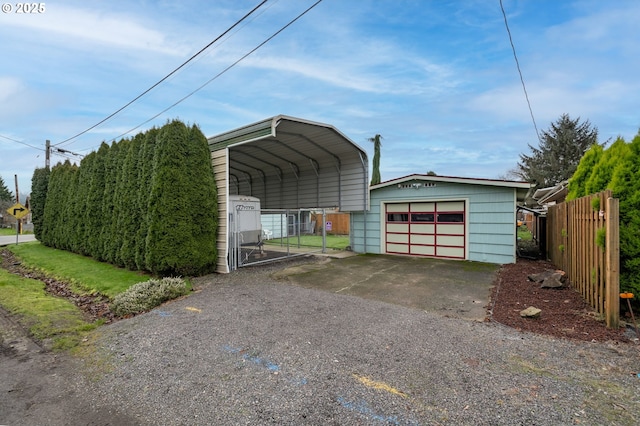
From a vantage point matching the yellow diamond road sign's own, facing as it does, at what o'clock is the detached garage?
The detached garage is roughly at 11 o'clock from the yellow diamond road sign.

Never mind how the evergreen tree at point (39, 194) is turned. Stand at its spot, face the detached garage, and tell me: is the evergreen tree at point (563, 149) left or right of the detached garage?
left

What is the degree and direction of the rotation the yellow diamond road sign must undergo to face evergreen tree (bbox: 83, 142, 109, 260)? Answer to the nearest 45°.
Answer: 0° — it already faces it

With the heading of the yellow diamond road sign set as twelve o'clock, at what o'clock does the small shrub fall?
The small shrub is roughly at 12 o'clock from the yellow diamond road sign.

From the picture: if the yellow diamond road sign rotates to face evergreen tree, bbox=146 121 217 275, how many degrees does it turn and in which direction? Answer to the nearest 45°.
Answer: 0° — it already faces it

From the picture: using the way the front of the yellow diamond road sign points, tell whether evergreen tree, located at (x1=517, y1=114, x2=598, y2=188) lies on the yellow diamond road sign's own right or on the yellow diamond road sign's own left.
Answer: on the yellow diamond road sign's own left

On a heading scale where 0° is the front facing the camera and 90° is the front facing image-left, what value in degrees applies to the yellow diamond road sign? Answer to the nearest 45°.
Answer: approximately 0°

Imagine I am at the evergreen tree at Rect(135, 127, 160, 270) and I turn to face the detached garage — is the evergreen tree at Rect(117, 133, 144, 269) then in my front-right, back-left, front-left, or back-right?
back-left
